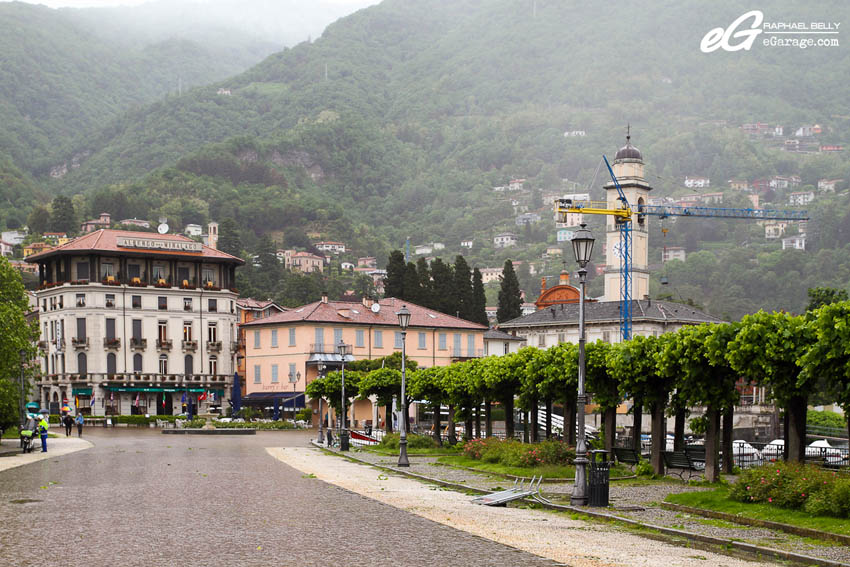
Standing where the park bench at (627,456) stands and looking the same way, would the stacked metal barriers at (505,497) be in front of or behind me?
in front

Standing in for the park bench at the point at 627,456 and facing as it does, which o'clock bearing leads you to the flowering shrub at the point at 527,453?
The flowering shrub is roughly at 8 o'clock from the park bench.

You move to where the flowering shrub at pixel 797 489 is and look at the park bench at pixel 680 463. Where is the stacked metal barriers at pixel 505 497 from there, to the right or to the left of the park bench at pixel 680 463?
left
